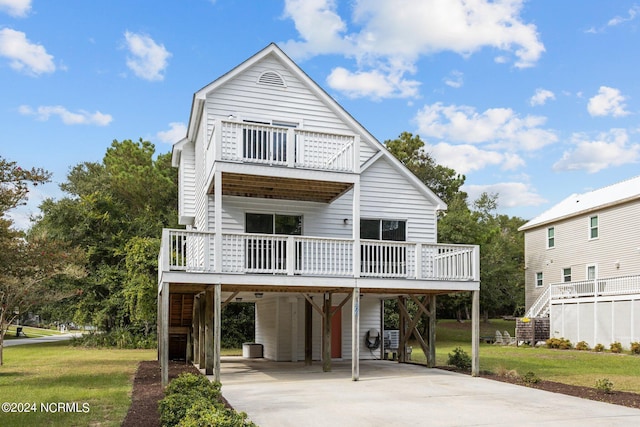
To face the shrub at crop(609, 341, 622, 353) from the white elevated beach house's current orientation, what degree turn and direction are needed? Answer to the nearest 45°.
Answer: approximately 135° to its left

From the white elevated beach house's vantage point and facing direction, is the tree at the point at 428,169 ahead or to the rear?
to the rear

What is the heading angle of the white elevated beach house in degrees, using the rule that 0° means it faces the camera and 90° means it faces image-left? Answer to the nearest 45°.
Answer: approximately 0°

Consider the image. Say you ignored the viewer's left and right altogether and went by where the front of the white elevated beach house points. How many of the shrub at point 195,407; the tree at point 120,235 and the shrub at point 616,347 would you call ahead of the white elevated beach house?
1

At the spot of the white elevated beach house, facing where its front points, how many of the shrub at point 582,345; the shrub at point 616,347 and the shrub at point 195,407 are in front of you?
1

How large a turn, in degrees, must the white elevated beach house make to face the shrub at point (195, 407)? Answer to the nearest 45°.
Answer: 0° — it already faces it
